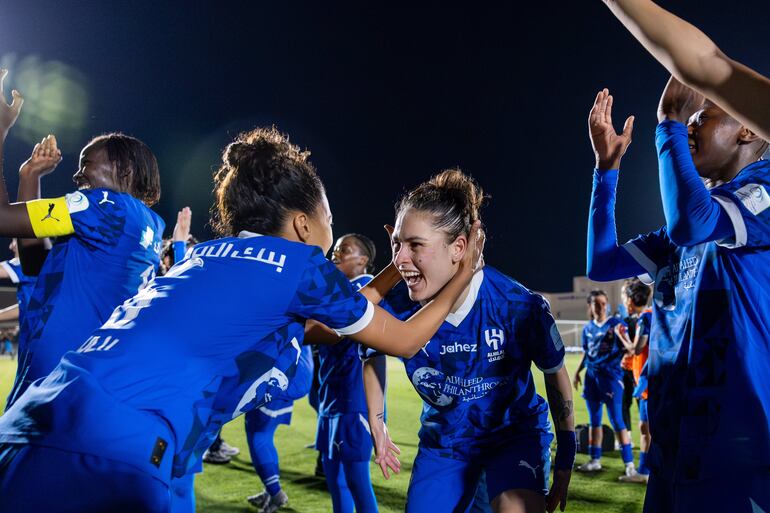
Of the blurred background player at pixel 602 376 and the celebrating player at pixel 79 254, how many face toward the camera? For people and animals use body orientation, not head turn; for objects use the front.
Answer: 1

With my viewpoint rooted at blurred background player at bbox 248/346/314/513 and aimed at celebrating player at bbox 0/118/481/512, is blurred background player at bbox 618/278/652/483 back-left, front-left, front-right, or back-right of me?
back-left
